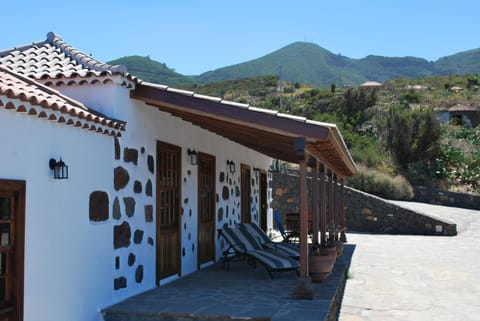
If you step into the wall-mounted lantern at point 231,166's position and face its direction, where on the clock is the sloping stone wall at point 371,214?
The sloping stone wall is roughly at 10 o'clock from the wall-mounted lantern.

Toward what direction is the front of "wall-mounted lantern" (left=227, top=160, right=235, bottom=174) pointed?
to the viewer's right

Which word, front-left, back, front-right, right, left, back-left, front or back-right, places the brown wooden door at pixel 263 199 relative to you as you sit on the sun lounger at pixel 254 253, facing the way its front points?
back-left

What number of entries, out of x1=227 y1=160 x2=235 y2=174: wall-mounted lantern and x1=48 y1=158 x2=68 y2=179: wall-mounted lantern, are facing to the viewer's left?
0

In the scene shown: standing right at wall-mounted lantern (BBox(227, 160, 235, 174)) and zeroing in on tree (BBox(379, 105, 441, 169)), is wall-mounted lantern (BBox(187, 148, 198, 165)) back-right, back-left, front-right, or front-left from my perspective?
back-right

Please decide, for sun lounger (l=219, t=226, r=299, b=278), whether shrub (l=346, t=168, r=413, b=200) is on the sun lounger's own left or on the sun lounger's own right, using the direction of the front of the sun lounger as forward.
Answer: on the sun lounger's own left

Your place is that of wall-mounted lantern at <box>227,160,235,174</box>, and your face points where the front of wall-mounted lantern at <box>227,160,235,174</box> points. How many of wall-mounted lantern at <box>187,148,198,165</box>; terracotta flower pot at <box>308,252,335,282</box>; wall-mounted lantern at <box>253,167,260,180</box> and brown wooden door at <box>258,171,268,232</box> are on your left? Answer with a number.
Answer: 2
